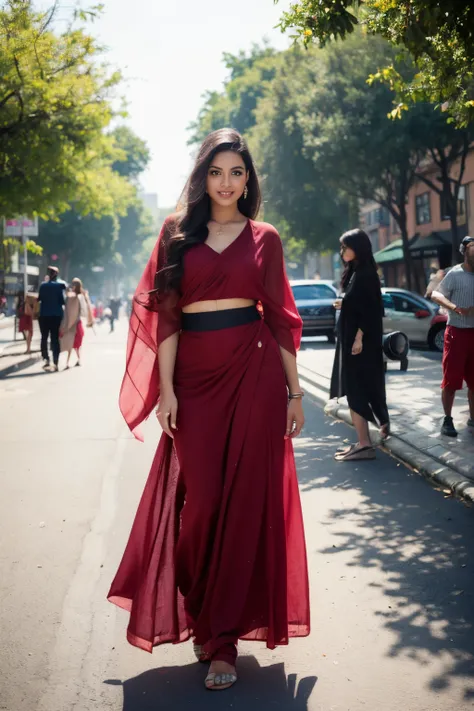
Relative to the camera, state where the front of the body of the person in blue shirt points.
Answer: away from the camera

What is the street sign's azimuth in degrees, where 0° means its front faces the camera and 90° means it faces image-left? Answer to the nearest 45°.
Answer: approximately 0°

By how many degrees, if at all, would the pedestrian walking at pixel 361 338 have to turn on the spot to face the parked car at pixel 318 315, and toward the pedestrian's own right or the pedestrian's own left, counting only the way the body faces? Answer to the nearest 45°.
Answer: approximately 90° to the pedestrian's own right

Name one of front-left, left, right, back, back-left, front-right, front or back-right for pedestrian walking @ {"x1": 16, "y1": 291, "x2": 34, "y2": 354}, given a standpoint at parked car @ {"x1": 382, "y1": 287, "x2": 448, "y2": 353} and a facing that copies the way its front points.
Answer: back-right

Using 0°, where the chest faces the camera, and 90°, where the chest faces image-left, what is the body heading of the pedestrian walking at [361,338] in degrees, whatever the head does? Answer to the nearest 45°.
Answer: approximately 90°

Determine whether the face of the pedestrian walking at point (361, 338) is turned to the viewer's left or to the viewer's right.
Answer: to the viewer's left

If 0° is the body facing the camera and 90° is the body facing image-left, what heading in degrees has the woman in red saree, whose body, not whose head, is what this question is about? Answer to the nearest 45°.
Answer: approximately 0°
